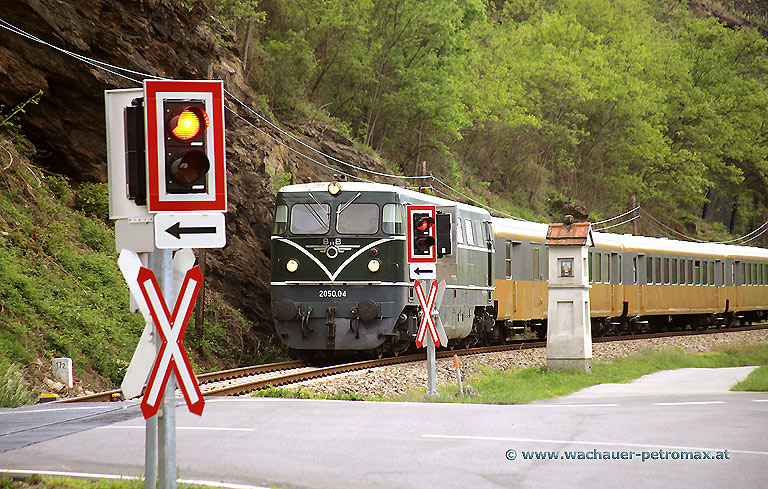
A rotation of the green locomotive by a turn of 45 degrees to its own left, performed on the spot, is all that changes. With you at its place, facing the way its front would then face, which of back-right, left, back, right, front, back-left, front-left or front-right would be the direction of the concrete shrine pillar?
front-left

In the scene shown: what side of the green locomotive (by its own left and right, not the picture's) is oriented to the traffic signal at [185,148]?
front

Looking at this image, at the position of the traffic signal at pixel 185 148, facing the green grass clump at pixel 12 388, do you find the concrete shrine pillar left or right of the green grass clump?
right

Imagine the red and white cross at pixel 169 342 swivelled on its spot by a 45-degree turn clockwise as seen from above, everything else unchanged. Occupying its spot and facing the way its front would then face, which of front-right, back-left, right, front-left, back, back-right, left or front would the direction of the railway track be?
back-right

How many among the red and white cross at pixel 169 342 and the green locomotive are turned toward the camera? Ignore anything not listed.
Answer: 2

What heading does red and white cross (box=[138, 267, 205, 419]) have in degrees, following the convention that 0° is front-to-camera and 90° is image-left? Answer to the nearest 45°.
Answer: approximately 0°

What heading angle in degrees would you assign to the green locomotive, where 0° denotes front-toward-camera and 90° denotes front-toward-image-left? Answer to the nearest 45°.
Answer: approximately 0°

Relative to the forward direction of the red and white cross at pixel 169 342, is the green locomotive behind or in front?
behind

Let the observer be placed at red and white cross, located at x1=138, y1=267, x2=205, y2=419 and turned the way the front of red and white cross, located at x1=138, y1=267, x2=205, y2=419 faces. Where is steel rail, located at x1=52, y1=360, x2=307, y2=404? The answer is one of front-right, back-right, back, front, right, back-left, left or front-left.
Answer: back

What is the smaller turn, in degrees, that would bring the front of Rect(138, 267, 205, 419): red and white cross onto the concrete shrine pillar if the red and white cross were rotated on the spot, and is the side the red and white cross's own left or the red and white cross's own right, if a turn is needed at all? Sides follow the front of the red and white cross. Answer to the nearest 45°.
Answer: approximately 135° to the red and white cross's own left
